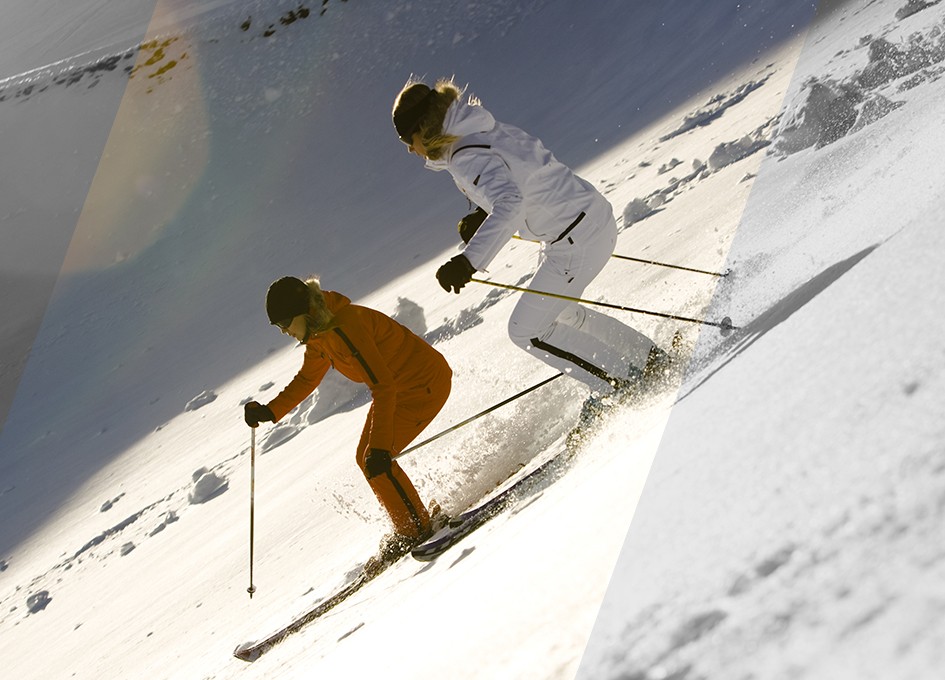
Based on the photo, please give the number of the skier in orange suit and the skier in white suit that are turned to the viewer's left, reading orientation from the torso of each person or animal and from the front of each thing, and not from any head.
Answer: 2

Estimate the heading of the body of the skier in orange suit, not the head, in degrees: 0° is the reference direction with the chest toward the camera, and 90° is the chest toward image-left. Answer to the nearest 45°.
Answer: approximately 90°

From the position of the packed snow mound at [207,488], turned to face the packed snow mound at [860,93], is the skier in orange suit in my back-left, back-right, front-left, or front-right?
front-right

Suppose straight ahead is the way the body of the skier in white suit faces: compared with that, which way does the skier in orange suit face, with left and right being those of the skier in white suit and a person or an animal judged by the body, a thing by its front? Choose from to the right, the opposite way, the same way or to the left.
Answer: the same way

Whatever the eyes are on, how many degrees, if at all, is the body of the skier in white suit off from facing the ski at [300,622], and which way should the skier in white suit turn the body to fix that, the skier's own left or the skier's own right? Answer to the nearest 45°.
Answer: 0° — they already face it

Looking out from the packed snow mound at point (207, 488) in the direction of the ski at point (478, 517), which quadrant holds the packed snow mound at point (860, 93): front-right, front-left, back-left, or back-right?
front-left

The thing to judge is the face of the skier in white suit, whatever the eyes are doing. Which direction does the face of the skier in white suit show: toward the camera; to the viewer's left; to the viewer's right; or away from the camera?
to the viewer's left

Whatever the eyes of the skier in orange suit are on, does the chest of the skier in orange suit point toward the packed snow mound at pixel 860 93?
no

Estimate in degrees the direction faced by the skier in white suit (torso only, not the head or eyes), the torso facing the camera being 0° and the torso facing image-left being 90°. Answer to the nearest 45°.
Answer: approximately 90°

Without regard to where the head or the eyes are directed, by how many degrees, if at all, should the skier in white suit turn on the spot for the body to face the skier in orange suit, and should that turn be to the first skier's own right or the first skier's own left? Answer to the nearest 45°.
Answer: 0° — they already face them
